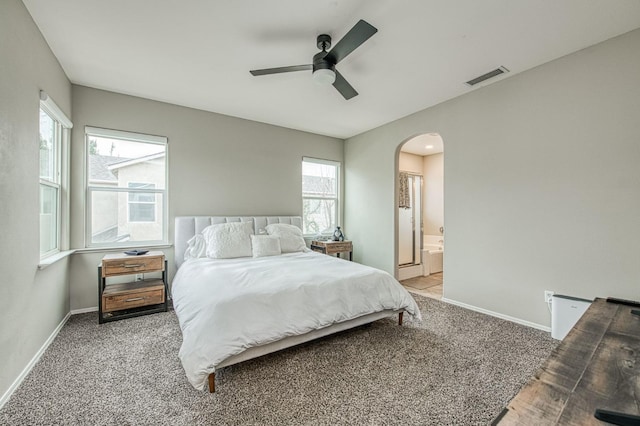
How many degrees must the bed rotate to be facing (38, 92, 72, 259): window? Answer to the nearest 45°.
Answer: approximately 135° to its right

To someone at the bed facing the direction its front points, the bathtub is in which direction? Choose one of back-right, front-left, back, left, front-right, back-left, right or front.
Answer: left

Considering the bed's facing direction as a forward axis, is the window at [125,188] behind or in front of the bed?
behind

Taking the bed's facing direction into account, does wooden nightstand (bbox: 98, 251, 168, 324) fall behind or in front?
behind

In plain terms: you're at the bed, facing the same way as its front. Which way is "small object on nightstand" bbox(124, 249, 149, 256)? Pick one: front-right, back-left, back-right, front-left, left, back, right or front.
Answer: back

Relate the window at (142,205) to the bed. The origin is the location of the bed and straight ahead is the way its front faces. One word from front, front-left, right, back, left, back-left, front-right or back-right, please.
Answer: back
